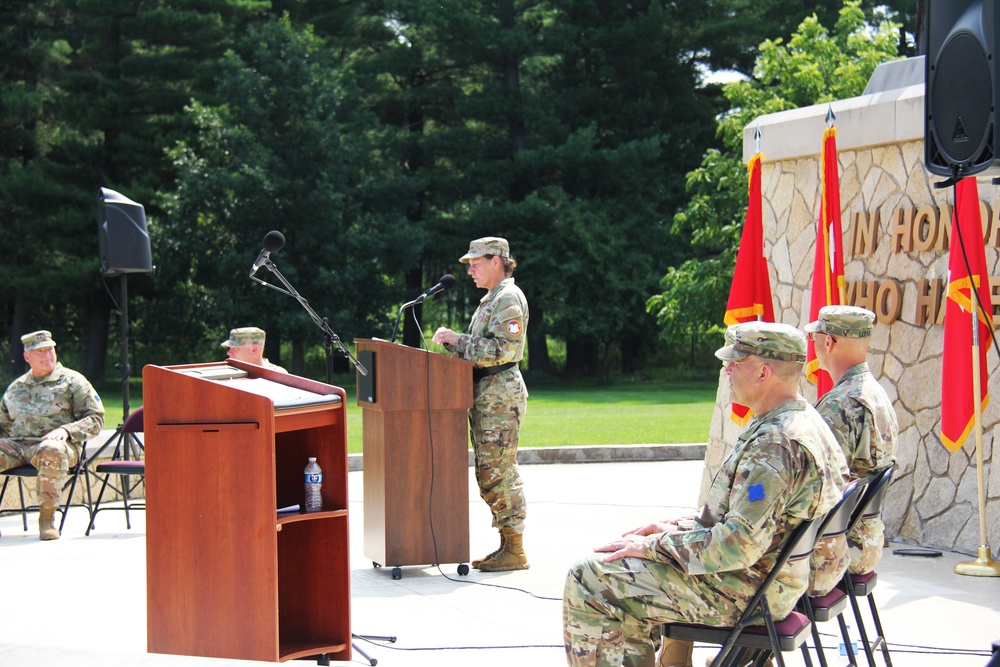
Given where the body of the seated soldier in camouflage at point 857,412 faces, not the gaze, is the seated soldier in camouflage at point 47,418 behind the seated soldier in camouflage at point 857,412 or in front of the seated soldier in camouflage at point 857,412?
in front

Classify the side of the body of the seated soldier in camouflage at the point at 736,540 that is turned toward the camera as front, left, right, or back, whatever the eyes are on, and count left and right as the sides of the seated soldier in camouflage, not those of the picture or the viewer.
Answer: left

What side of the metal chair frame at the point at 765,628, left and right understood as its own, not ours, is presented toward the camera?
left

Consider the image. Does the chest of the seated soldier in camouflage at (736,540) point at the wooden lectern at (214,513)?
yes

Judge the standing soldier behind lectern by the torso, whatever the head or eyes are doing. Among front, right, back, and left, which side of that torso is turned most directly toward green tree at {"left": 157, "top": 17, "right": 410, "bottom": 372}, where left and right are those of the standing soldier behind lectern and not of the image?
right

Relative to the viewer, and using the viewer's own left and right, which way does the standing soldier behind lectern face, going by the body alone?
facing to the left of the viewer

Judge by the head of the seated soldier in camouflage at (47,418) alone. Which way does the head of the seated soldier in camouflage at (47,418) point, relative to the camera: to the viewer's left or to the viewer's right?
to the viewer's right

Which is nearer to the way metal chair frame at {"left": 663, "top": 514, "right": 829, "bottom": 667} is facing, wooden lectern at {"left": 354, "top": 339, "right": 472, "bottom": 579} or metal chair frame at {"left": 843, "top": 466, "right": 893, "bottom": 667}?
the wooden lectern

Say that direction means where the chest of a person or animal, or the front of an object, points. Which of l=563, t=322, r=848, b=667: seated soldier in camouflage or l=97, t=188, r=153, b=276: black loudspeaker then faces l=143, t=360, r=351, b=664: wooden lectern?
the seated soldier in camouflage

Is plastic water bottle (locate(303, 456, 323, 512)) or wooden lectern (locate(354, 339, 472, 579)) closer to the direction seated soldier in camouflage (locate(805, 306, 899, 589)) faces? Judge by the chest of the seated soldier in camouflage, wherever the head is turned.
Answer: the wooden lectern
